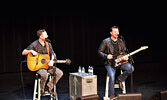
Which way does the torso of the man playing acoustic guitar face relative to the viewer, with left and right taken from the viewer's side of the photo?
facing the viewer and to the right of the viewer

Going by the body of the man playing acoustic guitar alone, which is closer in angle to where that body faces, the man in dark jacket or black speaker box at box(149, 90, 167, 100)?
the black speaker box

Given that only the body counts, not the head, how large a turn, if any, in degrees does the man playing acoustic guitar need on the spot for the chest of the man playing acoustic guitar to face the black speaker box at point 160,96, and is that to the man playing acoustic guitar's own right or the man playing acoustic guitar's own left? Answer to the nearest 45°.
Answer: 0° — they already face it

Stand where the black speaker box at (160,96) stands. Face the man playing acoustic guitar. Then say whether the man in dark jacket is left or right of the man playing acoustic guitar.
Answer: right

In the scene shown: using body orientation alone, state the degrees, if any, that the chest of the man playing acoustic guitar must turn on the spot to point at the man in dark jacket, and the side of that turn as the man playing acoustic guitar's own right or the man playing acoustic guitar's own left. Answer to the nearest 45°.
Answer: approximately 45° to the man playing acoustic guitar's own left
